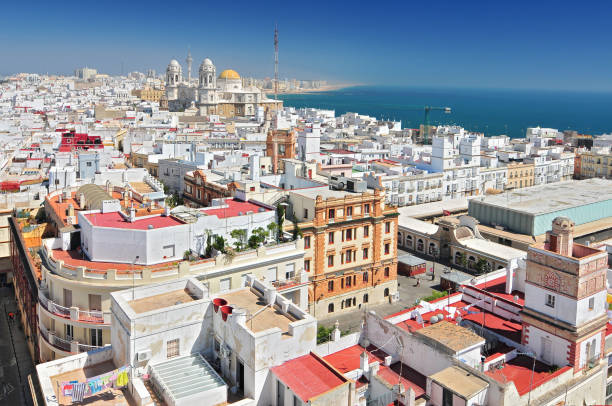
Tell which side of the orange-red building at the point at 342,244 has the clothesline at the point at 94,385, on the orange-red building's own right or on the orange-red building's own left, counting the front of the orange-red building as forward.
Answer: on the orange-red building's own right

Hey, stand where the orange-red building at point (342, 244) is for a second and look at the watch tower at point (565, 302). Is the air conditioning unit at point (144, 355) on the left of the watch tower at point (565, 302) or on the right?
right

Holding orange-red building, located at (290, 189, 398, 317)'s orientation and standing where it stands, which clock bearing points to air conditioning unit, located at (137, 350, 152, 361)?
The air conditioning unit is roughly at 2 o'clock from the orange-red building.
